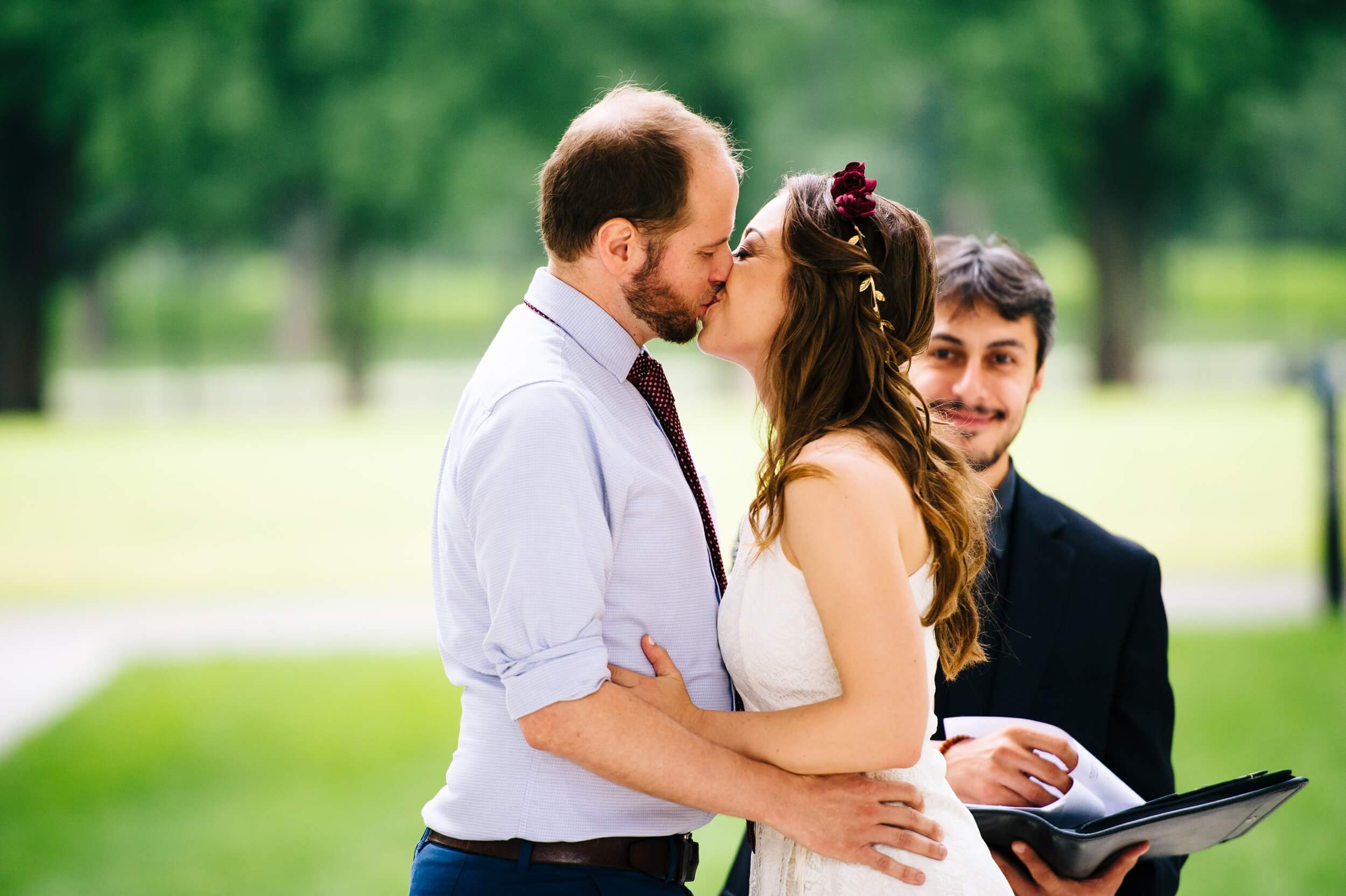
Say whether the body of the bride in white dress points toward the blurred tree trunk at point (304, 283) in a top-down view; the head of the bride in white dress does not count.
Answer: no

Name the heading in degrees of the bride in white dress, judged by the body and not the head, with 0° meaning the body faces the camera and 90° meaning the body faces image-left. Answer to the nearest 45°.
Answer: approximately 90°

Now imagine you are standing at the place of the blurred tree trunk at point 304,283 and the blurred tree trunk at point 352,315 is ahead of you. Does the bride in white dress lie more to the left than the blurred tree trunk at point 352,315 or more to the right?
right

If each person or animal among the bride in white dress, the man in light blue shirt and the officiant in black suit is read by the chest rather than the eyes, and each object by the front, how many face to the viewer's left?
1

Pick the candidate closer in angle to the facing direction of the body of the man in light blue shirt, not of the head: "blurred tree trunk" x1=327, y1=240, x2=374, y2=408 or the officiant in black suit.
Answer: the officiant in black suit

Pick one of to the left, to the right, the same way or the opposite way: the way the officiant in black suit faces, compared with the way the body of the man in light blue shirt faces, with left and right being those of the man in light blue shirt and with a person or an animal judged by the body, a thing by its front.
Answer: to the right

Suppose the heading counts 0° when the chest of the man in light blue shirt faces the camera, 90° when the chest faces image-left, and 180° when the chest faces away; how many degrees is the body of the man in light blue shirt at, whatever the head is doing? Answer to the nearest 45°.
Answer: approximately 270°

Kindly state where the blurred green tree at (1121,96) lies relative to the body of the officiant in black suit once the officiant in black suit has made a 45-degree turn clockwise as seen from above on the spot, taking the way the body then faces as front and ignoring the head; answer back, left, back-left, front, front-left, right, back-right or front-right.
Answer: back-right

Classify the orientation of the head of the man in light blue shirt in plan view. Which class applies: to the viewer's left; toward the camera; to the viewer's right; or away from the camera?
to the viewer's right

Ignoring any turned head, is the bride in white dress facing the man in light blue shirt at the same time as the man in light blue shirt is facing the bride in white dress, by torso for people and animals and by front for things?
yes

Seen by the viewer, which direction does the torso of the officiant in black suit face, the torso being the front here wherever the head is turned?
toward the camera

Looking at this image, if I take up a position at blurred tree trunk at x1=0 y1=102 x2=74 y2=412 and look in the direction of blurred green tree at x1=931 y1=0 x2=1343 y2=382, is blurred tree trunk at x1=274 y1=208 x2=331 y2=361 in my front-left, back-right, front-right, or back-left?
front-left

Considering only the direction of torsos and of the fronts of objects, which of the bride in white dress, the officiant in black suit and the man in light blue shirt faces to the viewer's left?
the bride in white dress

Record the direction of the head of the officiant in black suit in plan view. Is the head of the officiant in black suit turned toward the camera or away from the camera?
toward the camera
